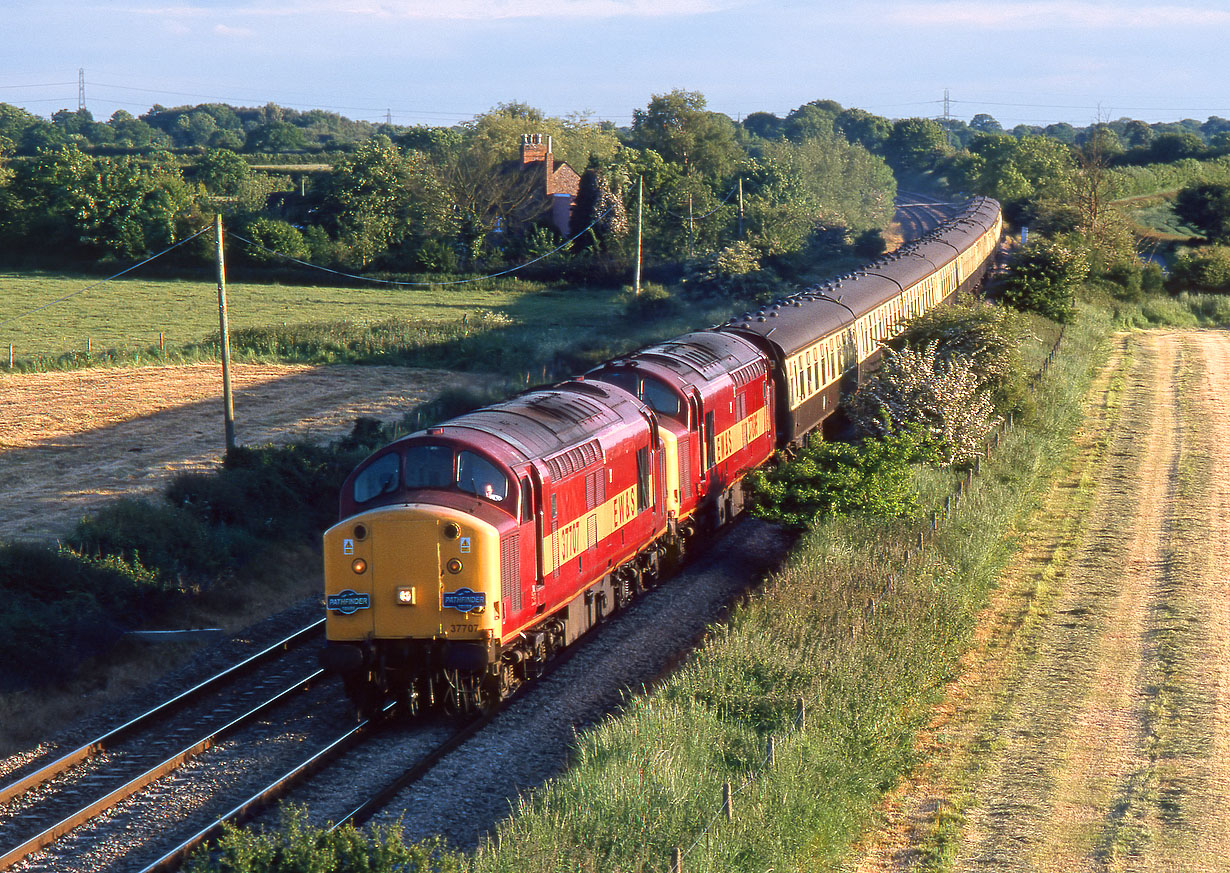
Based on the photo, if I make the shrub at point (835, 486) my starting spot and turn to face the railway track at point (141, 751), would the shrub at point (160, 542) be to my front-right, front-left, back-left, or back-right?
front-right

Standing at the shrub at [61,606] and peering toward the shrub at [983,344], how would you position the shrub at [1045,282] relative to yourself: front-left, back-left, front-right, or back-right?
front-left

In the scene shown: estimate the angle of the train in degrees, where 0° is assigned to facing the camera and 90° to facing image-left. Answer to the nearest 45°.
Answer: approximately 45°

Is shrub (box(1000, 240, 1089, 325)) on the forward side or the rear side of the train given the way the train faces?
on the rear side

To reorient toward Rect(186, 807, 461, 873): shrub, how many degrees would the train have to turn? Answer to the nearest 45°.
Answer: approximately 45° to its left

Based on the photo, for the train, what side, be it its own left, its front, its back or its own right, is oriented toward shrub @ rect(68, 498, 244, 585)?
right

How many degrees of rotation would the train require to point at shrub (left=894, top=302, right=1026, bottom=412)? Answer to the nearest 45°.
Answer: approximately 180°

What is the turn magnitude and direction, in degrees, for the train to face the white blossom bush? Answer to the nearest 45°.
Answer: approximately 180°

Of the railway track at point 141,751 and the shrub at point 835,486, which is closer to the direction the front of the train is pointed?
the railway track
